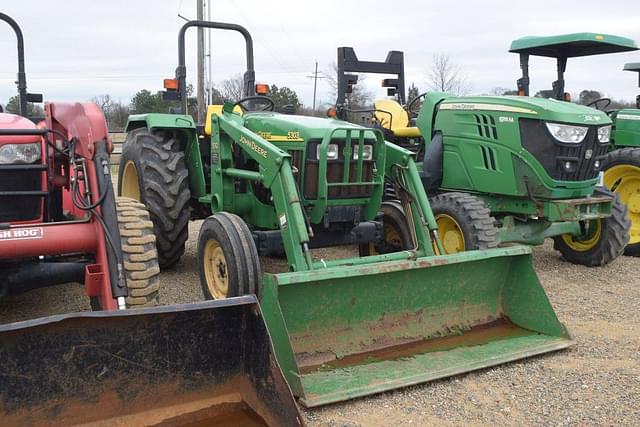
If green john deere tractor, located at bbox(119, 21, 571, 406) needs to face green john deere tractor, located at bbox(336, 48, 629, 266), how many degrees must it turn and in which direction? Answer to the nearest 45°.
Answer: approximately 90° to its left

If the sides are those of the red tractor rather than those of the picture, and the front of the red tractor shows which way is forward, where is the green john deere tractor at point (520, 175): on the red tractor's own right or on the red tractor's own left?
on the red tractor's own left

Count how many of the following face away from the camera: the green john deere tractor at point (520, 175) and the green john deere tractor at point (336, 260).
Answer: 0

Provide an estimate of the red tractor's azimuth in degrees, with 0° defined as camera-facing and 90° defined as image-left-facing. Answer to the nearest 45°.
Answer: approximately 0°

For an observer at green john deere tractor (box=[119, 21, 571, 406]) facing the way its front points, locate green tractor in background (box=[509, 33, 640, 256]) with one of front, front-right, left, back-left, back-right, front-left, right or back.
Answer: left

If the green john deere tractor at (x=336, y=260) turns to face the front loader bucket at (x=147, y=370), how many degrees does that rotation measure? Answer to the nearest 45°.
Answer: approximately 90° to its right

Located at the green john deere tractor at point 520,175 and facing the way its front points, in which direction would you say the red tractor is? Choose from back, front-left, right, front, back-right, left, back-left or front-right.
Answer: right

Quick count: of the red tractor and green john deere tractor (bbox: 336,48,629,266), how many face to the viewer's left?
0
